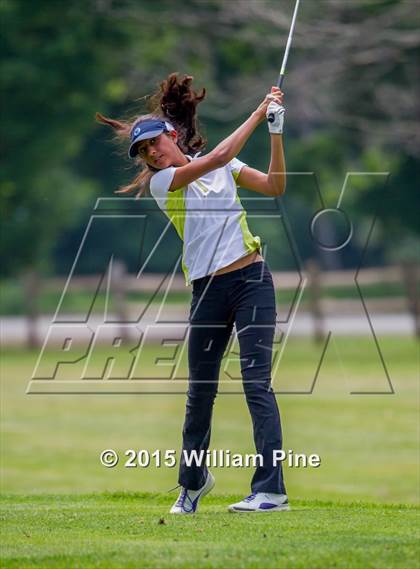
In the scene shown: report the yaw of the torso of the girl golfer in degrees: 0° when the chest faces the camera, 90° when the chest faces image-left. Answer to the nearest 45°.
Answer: approximately 0°

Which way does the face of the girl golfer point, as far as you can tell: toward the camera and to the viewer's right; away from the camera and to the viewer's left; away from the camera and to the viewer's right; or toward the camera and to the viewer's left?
toward the camera and to the viewer's left
